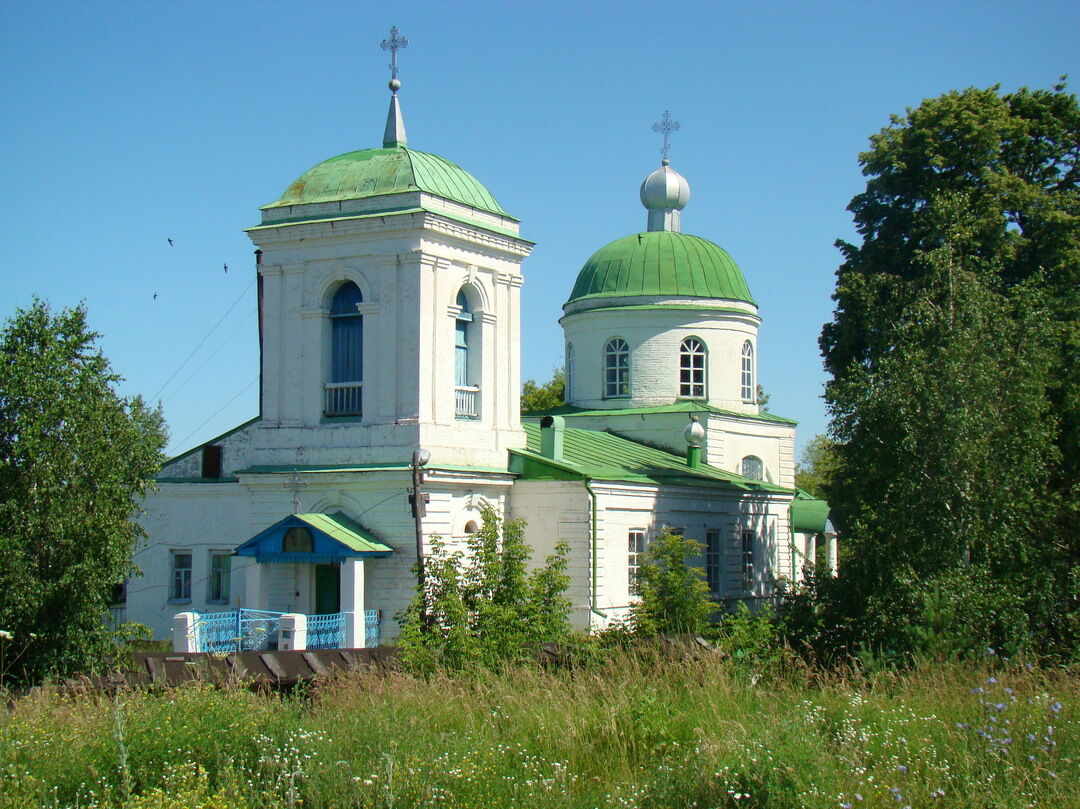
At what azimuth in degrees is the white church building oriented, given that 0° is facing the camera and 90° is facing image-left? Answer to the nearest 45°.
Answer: approximately 45°

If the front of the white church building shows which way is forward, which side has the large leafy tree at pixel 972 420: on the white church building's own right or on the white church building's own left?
on the white church building's own left

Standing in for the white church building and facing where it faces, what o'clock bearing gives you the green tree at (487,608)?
The green tree is roughly at 10 o'clock from the white church building.

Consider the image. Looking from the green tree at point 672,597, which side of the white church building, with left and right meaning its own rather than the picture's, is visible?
left
